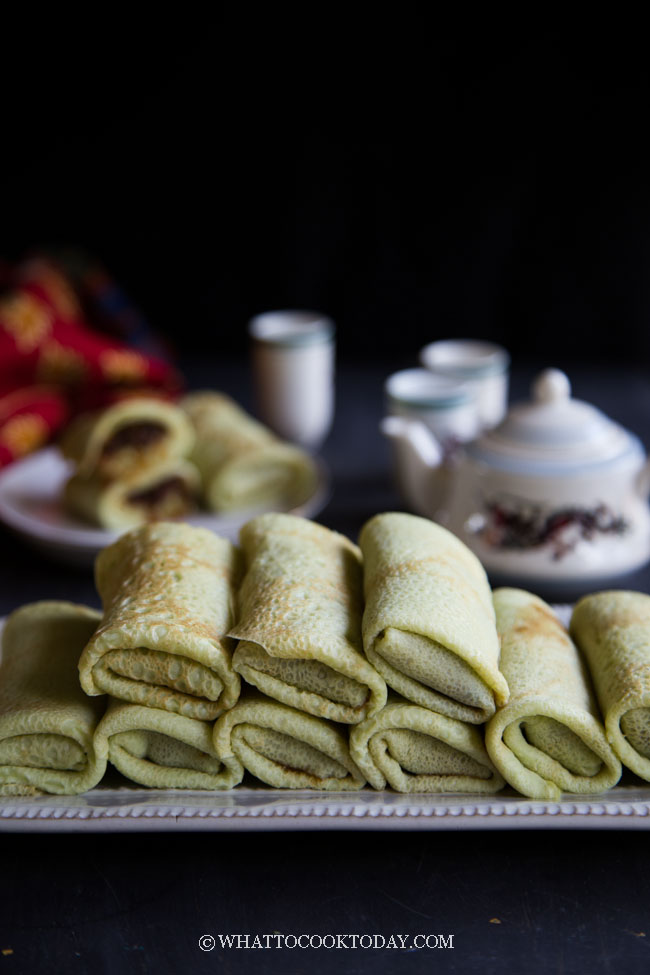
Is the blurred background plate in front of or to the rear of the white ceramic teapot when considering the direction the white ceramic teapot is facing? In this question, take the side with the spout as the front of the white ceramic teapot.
in front

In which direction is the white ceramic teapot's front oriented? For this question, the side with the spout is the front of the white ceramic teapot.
to the viewer's left

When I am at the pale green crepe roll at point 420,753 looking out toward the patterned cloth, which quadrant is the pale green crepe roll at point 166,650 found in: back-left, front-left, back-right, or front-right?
front-left
